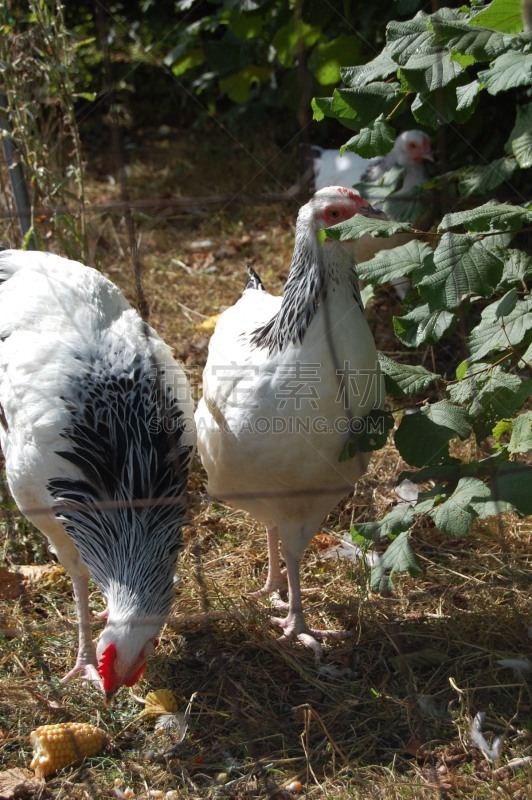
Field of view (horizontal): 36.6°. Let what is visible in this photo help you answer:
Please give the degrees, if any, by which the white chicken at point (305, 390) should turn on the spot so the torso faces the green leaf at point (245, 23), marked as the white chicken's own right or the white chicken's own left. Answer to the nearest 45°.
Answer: approximately 135° to the white chicken's own left

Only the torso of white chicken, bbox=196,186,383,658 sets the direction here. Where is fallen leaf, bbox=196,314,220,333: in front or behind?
behind

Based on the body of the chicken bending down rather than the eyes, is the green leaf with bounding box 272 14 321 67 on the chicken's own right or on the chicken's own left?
on the chicken's own left

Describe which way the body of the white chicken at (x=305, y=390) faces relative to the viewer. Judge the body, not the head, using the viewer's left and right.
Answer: facing the viewer and to the right of the viewer

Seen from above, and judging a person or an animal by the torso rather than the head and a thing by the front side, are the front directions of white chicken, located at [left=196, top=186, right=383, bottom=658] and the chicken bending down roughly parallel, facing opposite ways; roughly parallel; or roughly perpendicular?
roughly parallel

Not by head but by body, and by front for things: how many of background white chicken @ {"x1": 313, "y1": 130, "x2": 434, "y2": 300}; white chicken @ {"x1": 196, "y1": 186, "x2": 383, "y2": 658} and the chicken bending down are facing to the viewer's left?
0

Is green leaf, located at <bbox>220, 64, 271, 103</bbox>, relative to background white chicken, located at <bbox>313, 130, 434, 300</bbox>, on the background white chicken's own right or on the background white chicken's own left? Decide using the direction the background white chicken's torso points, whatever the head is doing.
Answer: on the background white chicken's own left

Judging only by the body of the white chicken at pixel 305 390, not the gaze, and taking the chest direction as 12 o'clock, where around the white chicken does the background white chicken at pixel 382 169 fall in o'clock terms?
The background white chicken is roughly at 8 o'clock from the white chicken.

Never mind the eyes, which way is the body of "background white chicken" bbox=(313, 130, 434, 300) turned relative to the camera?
to the viewer's right

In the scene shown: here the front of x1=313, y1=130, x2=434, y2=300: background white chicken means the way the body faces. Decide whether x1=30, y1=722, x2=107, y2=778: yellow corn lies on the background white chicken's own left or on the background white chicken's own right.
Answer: on the background white chicken's own right
